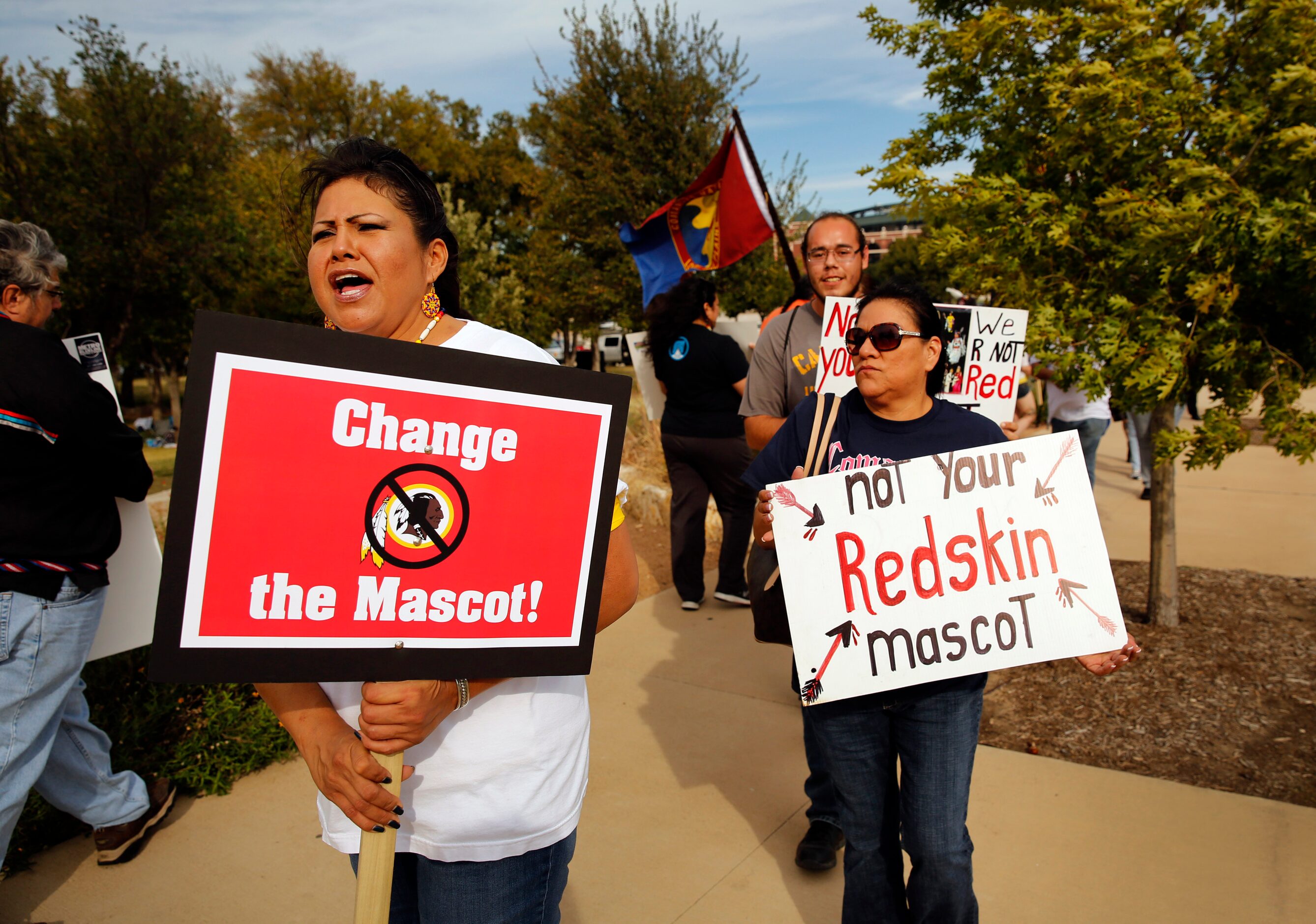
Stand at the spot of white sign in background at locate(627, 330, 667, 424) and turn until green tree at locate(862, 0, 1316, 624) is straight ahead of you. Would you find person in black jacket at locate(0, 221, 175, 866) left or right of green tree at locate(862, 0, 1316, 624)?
right

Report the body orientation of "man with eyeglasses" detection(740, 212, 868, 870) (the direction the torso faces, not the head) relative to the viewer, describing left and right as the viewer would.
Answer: facing the viewer

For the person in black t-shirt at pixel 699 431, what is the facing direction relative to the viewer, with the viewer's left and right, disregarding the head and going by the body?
facing away from the viewer and to the right of the viewer

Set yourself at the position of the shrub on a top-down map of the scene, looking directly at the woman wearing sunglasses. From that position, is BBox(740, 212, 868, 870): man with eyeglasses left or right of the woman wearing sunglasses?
left

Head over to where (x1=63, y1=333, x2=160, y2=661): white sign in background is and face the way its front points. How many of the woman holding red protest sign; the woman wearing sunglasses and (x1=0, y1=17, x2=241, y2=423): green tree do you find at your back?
1

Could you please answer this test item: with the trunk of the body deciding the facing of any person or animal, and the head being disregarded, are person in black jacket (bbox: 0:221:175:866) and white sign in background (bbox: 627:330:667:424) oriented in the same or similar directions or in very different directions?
very different directions

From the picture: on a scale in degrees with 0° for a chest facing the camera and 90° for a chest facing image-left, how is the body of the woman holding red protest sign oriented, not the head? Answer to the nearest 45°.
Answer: approximately 45°
